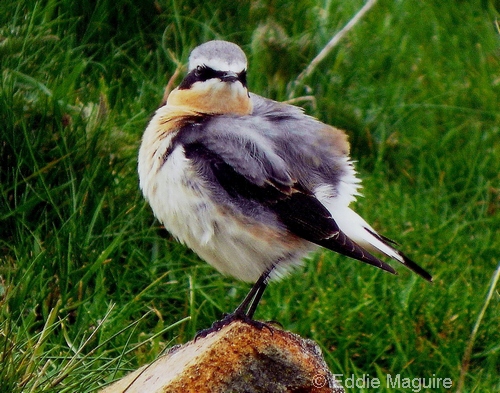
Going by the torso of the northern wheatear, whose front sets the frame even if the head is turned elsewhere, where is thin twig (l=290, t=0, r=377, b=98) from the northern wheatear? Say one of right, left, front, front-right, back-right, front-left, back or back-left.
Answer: right

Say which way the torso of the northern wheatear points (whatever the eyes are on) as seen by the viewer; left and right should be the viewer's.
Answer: facing to the left of the viewer
